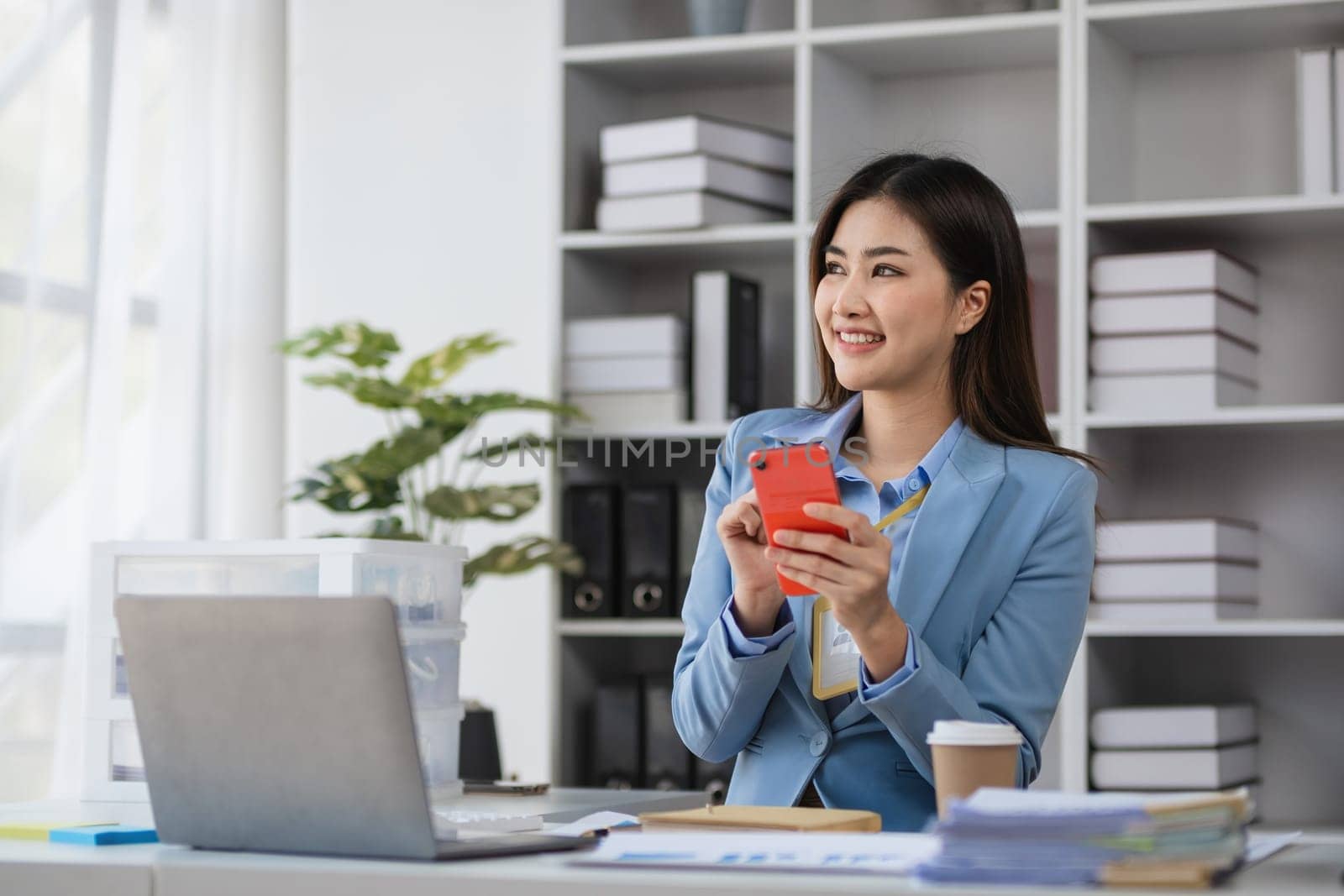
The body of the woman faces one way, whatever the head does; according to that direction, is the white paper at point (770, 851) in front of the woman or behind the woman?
in front

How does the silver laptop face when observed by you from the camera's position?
facing away from the viewer and to the right of the viewer

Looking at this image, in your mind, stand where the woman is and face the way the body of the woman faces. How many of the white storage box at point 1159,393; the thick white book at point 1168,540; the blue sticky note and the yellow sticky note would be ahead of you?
2

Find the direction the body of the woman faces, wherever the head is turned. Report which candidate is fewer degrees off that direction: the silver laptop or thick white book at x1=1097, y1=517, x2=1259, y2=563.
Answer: the silver laptop

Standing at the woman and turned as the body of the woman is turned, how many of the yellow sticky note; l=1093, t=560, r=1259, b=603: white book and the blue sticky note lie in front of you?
2

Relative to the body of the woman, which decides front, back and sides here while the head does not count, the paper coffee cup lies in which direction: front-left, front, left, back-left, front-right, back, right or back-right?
front-left

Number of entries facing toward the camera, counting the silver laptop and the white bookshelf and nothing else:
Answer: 1

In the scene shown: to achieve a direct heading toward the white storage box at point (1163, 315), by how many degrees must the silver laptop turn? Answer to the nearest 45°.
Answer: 0° — it already faces it

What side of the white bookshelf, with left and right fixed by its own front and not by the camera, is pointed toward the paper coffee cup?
front

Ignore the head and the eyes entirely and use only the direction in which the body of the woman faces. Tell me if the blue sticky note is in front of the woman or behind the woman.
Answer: in front

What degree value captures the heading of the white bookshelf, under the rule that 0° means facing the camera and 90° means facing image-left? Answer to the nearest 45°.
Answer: approximately 0°

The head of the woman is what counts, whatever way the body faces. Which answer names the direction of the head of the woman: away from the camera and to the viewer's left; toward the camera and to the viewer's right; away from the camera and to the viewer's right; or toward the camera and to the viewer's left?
toward the camera and to the viewer's left
